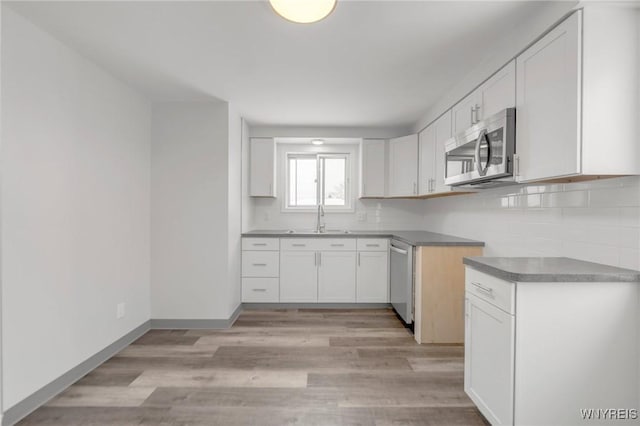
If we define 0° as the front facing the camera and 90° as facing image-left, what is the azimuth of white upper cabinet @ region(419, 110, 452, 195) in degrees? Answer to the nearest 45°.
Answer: approximately 90°

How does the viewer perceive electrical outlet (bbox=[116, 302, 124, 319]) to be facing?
facing the viewer and to the right of the viewer

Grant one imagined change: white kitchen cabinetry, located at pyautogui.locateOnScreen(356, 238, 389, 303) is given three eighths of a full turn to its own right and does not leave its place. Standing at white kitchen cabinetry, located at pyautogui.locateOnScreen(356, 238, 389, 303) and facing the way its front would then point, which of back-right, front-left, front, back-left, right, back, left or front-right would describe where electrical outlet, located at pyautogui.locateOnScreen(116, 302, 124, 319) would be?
left

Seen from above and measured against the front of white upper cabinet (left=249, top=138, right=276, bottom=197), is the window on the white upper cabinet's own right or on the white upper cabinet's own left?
on the white upper cabinet's own left

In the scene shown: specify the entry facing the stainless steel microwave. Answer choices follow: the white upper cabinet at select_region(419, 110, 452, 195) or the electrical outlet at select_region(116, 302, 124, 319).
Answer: the electrical outlet

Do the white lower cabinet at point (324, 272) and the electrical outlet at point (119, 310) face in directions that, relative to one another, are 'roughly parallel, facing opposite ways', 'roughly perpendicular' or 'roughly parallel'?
roughly perpendicular

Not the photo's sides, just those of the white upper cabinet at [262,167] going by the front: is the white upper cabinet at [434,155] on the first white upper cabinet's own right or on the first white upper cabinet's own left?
on the first white upper cabinet's own left

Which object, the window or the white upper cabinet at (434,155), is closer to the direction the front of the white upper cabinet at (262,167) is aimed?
the white upper cabinet

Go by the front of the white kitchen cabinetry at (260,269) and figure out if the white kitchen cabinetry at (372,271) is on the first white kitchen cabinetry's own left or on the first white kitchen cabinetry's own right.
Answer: on the first white kitchen cabinetry's own left

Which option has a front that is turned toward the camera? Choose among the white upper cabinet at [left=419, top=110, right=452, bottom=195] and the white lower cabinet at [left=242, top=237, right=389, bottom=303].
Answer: the white lower cabinet

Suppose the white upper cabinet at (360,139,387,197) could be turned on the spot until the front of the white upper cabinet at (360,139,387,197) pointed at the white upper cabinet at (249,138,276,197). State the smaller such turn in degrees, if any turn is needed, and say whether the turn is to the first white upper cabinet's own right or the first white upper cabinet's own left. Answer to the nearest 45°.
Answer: approximately 90° to the first white upper cabinet's own right

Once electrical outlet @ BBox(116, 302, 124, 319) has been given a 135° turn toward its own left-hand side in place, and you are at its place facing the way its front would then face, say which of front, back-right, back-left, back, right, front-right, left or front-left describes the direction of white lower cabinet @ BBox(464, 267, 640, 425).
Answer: back-right

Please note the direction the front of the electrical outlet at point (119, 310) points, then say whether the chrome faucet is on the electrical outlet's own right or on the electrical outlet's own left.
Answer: on the electrical outlet's own left

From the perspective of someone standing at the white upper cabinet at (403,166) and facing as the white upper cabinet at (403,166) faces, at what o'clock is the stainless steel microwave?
The stainless steel microwave is roughly at 10 o'clock from the white upper cabinet.

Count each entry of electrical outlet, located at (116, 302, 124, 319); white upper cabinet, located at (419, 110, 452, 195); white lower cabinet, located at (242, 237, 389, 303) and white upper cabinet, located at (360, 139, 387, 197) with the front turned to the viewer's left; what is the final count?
1

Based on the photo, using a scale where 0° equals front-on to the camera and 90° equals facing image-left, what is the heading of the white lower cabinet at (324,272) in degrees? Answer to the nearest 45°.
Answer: approximately 0°

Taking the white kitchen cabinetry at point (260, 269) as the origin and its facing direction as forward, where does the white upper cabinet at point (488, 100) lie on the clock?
The white upper cabinet is roughly at 11 o'clock from the white kitchen cabinetry.

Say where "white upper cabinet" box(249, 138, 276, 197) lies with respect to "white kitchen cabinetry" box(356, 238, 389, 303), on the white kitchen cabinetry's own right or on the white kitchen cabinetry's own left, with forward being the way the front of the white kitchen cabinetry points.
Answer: on the white kitchen cabinetry's own right

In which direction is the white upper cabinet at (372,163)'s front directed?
toward the camera

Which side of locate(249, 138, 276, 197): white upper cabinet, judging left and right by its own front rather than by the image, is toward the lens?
front
